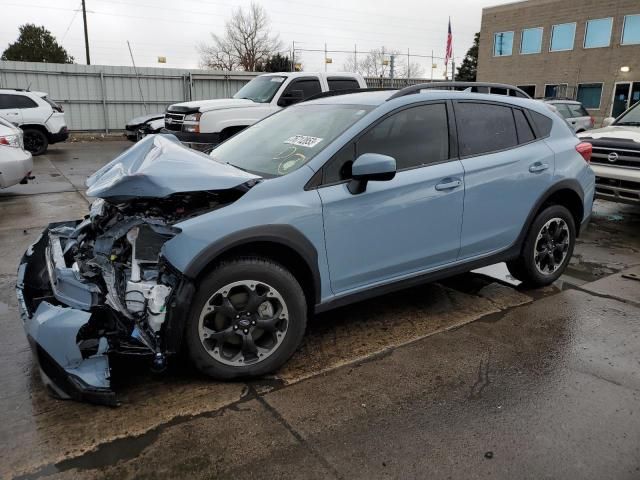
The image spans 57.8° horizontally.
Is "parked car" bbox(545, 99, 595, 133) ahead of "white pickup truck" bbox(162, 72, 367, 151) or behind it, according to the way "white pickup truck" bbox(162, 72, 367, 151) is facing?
behind

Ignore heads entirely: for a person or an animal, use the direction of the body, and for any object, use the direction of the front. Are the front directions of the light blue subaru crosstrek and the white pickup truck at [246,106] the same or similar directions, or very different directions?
same or similar directions

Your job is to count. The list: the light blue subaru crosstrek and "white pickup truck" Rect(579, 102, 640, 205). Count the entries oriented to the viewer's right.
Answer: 0

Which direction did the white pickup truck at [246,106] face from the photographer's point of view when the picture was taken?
facing the viewer and to the left of the viewer

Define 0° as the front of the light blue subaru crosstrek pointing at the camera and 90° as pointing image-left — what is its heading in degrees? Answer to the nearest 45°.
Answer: approximately 45°

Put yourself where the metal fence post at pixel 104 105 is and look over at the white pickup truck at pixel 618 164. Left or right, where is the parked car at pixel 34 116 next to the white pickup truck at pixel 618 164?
right

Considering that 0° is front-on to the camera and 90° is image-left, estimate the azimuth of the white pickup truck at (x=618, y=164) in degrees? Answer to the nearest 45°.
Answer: approximately 45°

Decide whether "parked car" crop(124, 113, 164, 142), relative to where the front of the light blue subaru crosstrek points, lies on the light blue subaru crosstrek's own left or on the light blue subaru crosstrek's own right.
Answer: on the light blue subaru crosstrek's own right

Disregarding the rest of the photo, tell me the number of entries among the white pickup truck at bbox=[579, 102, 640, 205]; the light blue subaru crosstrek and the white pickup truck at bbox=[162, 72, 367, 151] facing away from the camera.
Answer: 0

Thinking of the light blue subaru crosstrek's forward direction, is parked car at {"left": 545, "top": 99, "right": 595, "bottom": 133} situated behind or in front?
behind
